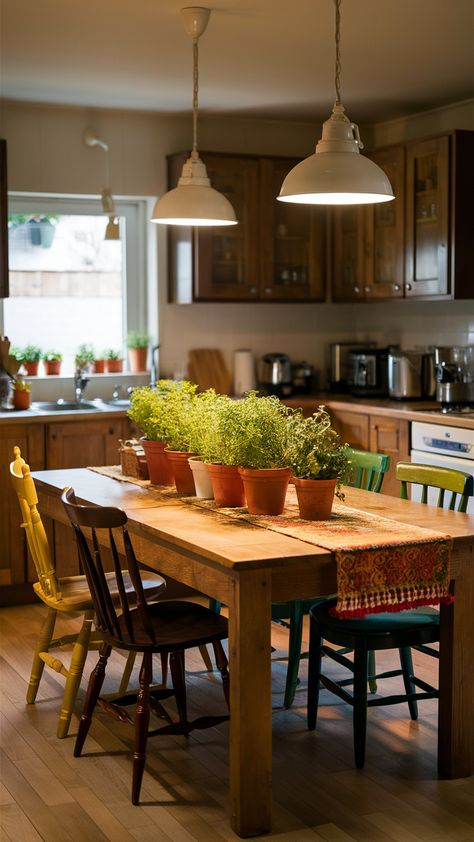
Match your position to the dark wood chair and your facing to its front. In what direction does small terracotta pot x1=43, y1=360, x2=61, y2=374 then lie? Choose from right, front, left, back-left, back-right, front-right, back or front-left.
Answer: front-left

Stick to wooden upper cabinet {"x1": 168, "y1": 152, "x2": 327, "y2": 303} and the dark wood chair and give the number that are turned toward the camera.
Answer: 1

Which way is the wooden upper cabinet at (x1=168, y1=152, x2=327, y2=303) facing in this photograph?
toward the camera

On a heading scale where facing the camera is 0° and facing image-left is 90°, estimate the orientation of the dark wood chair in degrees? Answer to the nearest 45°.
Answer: approximately 225°

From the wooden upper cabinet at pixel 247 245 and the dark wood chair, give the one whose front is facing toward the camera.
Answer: the wooden upper cabinet

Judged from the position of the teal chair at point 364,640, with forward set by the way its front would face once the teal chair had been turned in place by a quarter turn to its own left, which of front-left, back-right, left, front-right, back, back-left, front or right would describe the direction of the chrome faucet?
back

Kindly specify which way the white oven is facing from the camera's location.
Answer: facing the viewer and to the left of the viewer

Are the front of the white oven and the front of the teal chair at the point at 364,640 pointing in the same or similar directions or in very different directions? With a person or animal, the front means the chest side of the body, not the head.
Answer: same or similar directions

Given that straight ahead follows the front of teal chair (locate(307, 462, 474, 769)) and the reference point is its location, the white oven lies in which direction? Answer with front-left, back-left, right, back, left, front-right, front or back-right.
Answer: back-right

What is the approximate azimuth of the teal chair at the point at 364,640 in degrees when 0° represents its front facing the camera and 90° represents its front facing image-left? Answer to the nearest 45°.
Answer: approximately 45°

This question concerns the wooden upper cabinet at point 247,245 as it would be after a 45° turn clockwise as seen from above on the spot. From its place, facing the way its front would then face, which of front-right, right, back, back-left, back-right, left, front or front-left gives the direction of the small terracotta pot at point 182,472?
front-left

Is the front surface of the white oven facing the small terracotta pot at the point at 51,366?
no

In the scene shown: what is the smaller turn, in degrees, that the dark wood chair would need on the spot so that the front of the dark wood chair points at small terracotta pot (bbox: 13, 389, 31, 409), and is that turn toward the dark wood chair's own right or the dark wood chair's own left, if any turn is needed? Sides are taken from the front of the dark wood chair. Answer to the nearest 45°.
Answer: approximately 45° to the dark wood chair's own left

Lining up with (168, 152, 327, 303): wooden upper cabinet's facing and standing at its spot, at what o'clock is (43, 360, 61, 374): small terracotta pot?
The small terracotta pot is roughly at 3 o'clock from the wooden upper cabinet.
